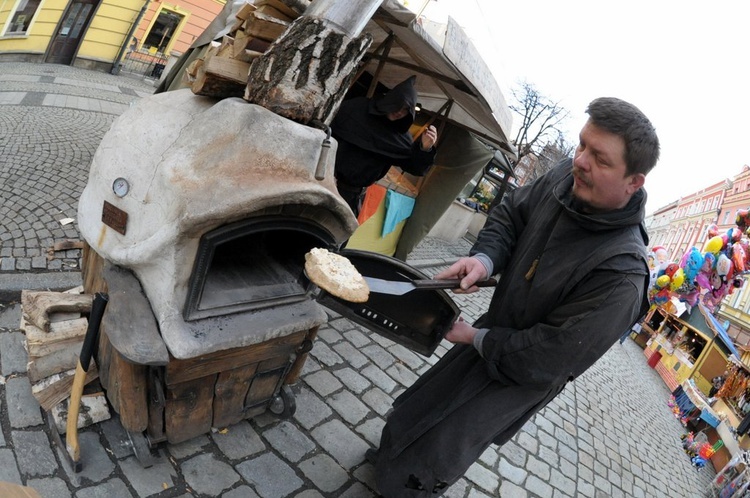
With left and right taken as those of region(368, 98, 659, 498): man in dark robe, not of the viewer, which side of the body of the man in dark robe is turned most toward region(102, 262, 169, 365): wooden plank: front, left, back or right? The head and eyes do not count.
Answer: front

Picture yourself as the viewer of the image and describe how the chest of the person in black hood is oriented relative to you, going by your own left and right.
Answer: facing the viewer and to the right of the viewer

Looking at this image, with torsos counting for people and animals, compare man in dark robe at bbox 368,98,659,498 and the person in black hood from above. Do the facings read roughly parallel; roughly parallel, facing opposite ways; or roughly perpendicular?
roughly perpendicular

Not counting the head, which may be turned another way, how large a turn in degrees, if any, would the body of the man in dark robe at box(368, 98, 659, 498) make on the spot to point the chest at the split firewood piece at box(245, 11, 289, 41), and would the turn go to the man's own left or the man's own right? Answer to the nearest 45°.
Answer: approximately 45° to the man's own right

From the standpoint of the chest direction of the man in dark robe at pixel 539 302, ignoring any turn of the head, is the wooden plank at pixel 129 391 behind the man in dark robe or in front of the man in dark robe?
in front

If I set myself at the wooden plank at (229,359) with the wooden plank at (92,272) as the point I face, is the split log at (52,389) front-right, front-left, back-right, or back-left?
front-left

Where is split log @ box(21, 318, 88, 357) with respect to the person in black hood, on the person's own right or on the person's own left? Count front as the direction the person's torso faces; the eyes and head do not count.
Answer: on the person's own right

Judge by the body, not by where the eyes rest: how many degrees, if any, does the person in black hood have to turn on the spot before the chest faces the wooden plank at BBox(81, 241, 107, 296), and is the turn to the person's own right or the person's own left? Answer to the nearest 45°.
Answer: approximately 90° to the person's own right

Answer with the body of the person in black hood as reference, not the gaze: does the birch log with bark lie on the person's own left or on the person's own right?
on the person's own right

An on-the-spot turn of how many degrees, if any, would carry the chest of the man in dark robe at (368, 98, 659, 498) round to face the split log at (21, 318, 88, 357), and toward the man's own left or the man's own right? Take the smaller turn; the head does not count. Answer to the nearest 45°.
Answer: approximately 45° to the man's own right

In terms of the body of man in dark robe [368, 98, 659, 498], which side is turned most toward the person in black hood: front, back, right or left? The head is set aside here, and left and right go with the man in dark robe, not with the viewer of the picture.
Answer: right

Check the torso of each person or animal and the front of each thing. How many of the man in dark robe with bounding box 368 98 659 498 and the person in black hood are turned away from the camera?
0

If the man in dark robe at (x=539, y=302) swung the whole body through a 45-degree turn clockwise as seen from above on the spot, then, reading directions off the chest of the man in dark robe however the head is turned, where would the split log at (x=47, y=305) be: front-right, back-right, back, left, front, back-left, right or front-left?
front

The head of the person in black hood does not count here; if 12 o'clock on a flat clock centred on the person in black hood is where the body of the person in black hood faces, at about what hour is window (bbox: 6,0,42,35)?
The window is roughly at 6 o'clock from the person in black hood.
